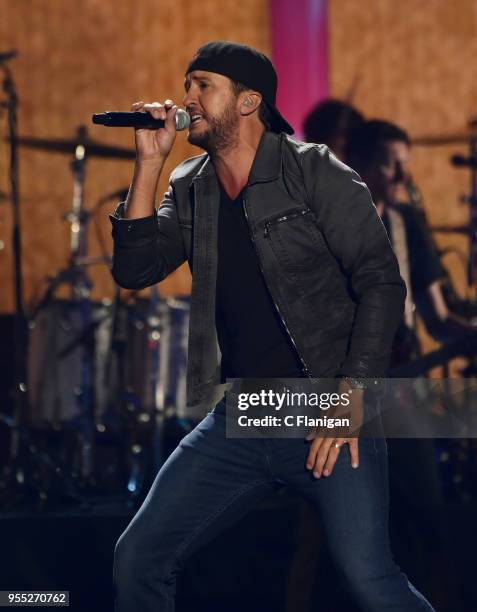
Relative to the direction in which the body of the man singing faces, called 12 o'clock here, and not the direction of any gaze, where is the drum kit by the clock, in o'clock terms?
The drum kit is roughly at 4 o'clock from the man singing.

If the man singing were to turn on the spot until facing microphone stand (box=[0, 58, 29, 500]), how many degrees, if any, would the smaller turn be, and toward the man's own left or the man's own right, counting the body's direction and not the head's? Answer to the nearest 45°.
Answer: approximately 90° to the man's own right

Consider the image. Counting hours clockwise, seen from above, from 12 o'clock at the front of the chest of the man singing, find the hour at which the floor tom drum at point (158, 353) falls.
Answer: The floor tom drum is roughly at 4 o'clock from the man singing.

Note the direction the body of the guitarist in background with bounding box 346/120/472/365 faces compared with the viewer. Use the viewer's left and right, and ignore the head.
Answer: facing the viewer and to the right of the viewer

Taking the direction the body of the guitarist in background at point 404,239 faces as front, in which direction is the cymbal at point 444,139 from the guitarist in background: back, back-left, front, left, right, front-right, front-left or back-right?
back-left

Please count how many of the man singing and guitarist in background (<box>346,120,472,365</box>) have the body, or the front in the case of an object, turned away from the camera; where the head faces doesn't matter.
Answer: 0

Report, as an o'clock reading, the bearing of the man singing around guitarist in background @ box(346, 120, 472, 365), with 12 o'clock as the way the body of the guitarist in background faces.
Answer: The man singing is roughly at 2 o'clock from the guitarist in background.

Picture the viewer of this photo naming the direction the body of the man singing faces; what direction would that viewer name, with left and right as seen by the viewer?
facing the viewer and to the left of the viewer

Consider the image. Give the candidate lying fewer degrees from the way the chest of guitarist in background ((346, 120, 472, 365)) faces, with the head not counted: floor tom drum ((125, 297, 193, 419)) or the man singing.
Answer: the man singing
